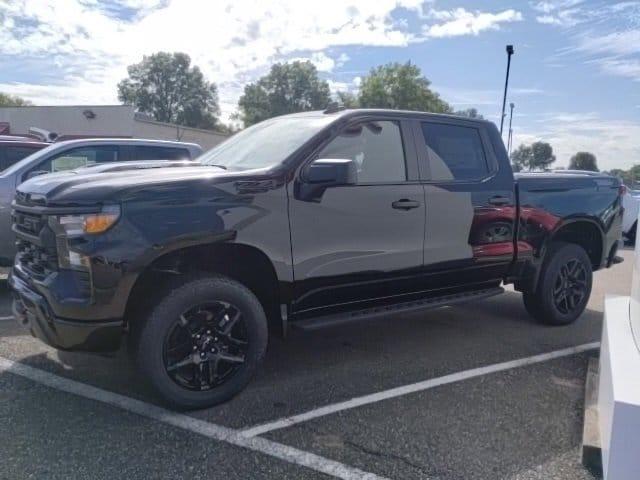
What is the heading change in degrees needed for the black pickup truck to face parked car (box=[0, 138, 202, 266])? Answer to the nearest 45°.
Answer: approximately 90° to its right

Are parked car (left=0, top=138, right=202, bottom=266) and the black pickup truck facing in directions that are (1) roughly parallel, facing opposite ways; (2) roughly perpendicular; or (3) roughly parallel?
roughly parallel

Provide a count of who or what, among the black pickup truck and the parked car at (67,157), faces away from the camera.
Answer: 0

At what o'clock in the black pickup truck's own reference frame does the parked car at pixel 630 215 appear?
The parked car is roughly at 6 o'clock from the black pickup truck.

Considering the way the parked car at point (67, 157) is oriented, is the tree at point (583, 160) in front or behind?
behind

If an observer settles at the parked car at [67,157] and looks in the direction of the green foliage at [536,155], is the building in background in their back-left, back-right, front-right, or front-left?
front-left

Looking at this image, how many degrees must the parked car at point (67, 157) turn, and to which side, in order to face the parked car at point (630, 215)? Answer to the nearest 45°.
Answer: approximately 180°

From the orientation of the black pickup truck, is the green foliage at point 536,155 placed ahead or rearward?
rearward

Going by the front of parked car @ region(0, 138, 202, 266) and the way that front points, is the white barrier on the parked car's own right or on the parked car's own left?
on the parked car's own left

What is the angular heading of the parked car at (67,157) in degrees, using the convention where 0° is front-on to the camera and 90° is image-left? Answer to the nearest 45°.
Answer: approximately 90°

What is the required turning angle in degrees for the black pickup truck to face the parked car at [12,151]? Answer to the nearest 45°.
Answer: approximately 90° to its right

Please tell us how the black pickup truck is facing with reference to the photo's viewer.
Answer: facing the viewer and to the left of the viewer

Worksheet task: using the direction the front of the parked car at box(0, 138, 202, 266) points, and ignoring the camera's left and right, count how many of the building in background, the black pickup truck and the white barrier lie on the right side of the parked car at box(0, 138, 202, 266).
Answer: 1

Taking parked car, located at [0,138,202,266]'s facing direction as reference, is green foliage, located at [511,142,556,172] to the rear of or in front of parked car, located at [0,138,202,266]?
to the rear
